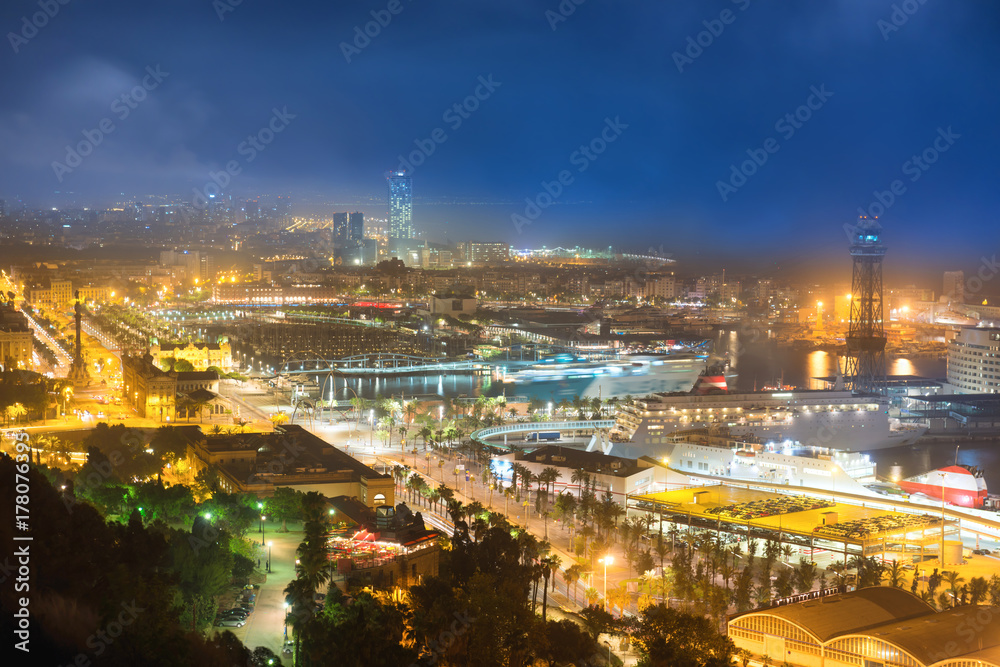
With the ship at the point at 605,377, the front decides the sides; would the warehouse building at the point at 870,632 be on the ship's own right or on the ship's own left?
on the ship's own right

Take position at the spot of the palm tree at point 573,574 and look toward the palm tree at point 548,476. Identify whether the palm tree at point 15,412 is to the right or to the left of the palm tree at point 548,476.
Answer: left

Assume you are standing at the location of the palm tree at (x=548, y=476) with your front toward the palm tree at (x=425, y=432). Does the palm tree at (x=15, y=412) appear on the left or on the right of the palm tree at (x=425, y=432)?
left

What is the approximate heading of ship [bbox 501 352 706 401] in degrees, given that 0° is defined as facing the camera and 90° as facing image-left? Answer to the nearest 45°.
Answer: approximately 270°
